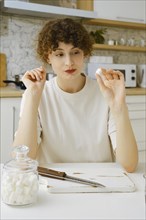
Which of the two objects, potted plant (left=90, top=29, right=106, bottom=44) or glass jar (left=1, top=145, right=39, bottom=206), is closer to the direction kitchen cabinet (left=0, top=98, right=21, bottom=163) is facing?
the glass jar

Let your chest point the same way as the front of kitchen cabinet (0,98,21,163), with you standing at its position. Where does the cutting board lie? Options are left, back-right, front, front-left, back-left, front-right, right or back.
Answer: front

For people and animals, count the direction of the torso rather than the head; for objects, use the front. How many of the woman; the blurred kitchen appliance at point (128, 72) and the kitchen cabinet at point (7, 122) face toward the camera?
3

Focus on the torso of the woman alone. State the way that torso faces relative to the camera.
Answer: toward the camera

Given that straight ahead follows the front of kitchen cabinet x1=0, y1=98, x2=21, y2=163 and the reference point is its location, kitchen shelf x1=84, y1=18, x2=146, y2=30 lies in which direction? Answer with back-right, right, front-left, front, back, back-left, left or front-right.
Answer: back-left

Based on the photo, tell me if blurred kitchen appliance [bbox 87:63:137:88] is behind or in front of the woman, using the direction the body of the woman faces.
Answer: behind

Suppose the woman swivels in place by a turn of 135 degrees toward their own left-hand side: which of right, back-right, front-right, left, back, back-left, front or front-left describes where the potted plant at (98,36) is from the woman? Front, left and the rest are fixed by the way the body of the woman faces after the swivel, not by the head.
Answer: front-left

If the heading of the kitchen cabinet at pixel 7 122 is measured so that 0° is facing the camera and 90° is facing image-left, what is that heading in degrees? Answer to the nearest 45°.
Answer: approximately 0°

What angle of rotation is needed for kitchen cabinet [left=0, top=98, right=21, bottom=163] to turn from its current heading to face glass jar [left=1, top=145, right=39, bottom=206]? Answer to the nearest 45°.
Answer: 0° — it already faces it

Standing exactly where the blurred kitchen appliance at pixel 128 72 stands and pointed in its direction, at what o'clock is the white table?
The white table is roughly at 12 o'clock from the blurred kitchen appliance.
